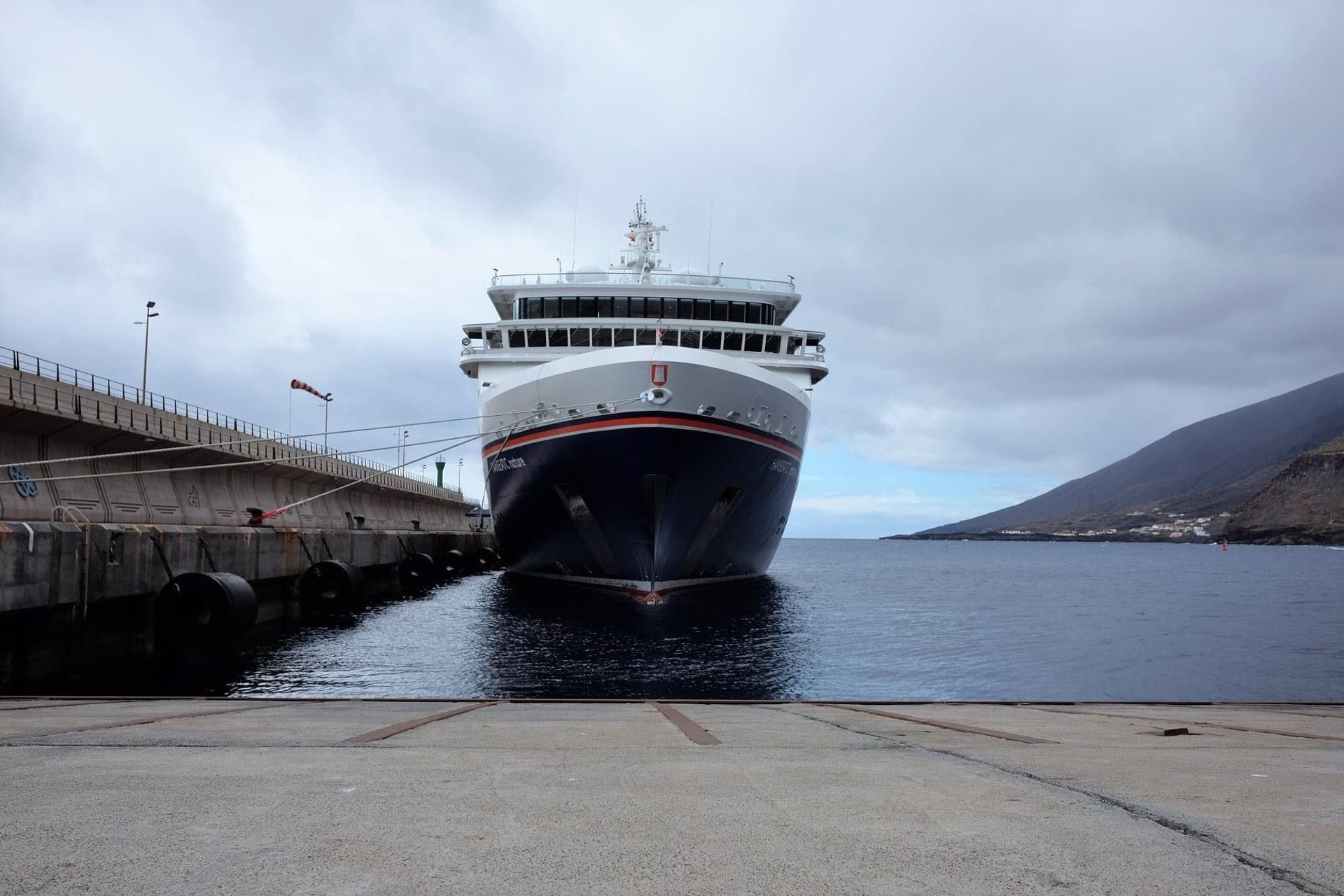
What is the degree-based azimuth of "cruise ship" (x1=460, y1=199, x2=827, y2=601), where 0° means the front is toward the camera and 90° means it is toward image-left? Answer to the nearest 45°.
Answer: approximately 0°

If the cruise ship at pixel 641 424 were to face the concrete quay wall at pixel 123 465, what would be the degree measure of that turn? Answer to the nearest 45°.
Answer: approximately 90° to its right

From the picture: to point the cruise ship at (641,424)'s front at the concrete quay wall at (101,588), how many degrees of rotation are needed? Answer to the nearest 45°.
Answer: approximately 45° to its right

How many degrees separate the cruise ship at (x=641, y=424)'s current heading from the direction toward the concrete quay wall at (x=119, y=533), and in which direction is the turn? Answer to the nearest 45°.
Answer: approximately 45° to its right
